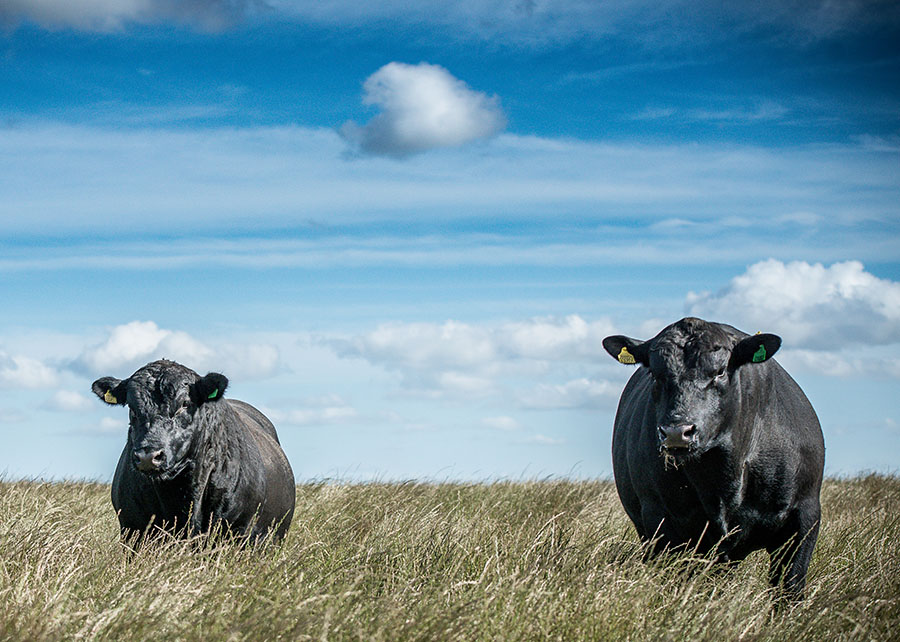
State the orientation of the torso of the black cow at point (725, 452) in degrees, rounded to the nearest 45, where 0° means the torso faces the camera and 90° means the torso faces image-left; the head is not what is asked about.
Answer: approximately 0°

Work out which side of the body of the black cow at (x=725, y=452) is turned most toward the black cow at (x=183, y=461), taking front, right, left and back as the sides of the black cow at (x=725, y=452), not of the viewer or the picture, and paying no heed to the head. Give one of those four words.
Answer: right

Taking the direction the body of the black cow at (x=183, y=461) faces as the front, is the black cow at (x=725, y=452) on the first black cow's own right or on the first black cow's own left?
on the first black cow's own left

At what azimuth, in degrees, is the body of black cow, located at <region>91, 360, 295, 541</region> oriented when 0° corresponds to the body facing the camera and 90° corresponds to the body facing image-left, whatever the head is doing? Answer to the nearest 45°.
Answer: approximately 45°

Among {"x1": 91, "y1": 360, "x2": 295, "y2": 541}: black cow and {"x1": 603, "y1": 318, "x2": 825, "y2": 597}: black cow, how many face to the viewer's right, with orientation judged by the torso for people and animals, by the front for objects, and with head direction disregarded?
0
